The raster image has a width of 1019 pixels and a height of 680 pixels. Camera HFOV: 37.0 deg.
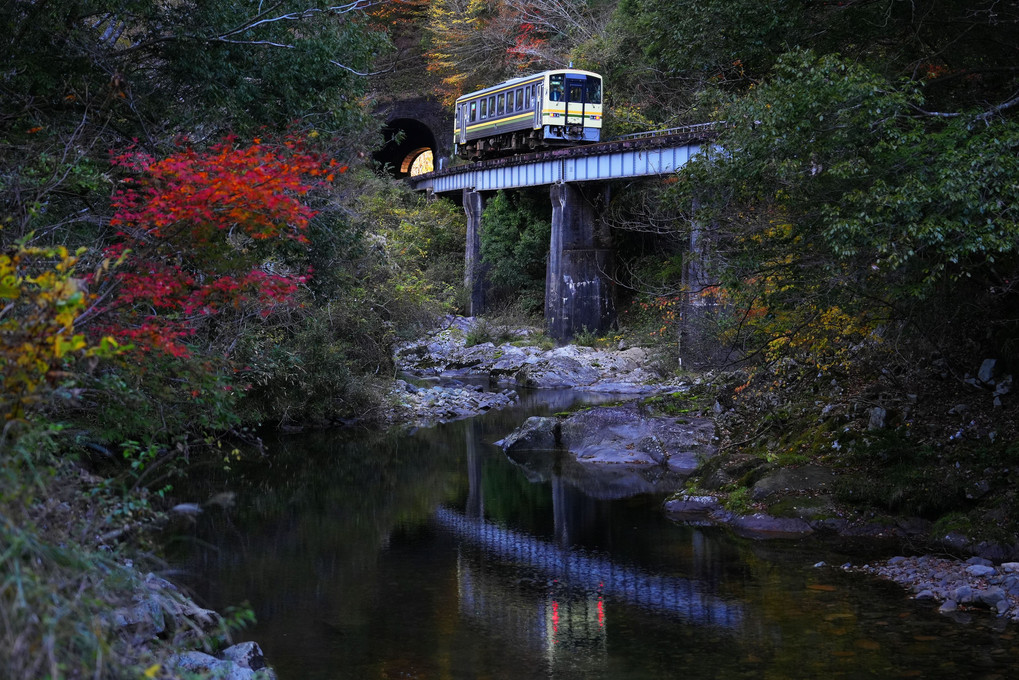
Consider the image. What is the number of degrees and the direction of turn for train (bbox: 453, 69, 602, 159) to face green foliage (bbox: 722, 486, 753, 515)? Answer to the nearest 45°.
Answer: approximately 45° to its right

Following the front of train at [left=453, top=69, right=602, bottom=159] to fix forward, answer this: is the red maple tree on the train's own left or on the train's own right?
on the train's own right

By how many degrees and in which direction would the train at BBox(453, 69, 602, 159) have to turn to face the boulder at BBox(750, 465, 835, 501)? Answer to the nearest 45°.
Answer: approximately 45° to its right

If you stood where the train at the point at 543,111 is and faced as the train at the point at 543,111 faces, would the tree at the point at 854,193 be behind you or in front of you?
in front

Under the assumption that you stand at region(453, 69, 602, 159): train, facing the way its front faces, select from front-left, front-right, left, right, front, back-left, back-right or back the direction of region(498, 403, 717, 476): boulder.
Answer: front-right

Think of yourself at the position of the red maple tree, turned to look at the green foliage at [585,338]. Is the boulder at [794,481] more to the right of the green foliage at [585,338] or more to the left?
right

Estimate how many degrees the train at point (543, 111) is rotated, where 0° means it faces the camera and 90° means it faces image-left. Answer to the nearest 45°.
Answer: approximately 315°
